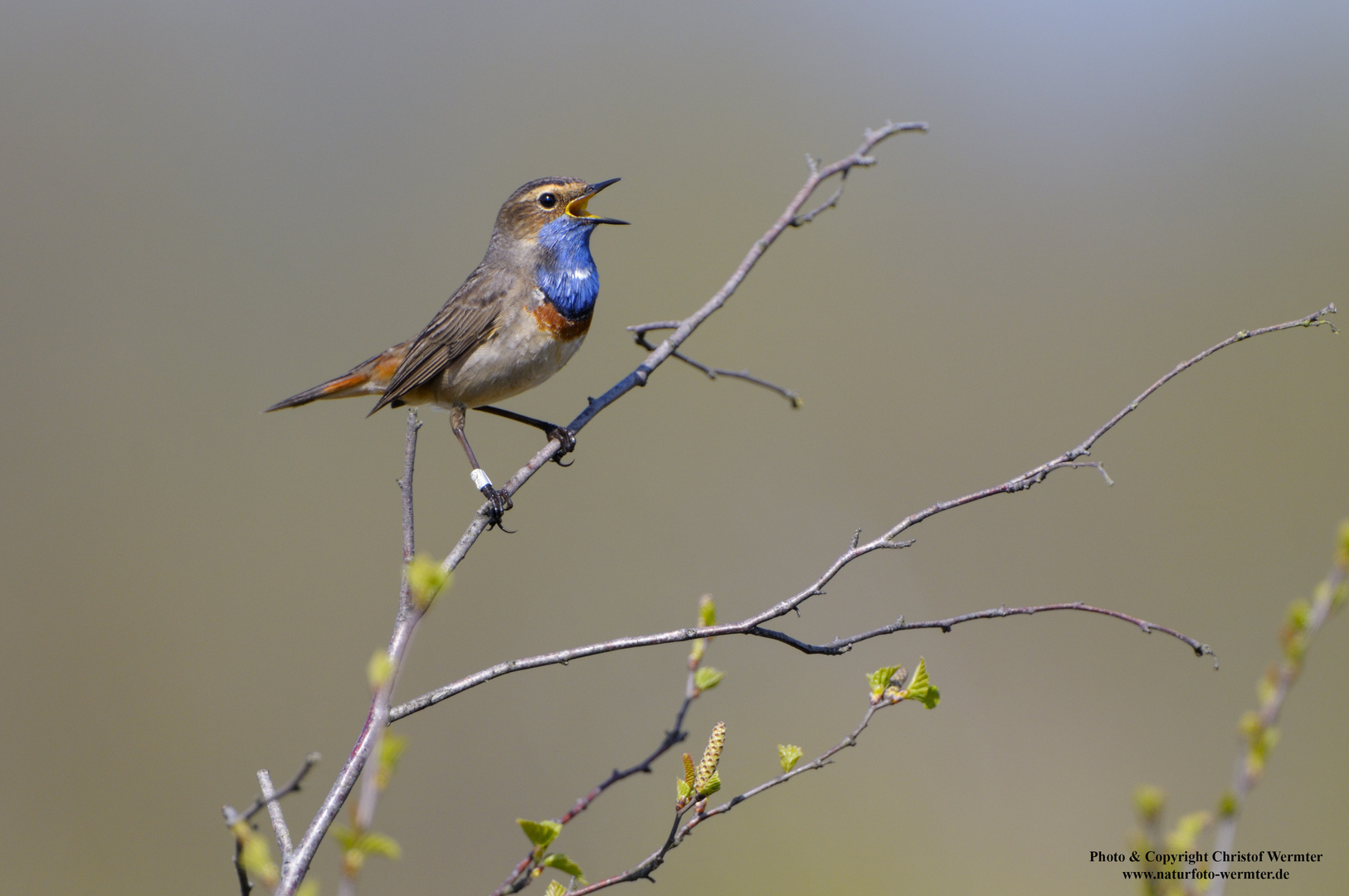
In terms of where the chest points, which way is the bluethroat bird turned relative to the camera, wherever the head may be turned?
to the viewer's right
